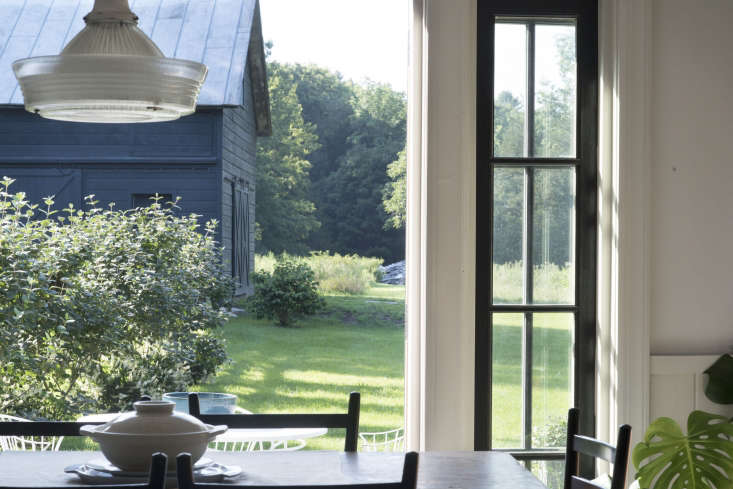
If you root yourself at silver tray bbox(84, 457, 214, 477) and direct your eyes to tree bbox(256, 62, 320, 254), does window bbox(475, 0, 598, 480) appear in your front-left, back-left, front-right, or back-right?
front-right

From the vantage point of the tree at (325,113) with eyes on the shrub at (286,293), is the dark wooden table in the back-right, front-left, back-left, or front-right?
front-left
